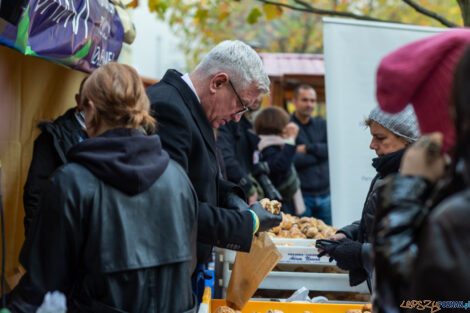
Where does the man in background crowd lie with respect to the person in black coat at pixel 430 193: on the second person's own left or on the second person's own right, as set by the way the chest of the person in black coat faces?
on the second person's own right

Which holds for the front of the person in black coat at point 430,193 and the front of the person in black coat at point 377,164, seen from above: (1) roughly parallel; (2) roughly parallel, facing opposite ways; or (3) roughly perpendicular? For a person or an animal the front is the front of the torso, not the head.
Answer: roughly parallel

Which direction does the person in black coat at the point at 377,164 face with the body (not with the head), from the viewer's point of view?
to the viewer's left

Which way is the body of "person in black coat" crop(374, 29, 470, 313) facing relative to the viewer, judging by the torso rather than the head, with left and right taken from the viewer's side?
facing to the left of the viewer

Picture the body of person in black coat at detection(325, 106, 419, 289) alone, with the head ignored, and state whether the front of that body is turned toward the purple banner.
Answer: yes

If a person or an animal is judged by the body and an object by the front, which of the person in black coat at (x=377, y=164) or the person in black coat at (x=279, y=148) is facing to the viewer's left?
the person in black coat at (x=377, y=164)

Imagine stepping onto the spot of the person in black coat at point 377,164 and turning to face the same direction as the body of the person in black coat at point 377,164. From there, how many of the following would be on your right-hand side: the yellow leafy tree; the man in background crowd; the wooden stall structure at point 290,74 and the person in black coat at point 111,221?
3

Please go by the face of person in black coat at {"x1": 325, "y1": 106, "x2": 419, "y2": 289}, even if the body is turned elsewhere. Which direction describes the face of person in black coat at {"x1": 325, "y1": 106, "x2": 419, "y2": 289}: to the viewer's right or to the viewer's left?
to the viewer's left

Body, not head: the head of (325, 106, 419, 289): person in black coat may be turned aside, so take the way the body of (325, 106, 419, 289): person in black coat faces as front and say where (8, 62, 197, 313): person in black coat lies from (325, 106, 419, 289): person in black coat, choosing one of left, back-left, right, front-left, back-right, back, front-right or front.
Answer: front-left

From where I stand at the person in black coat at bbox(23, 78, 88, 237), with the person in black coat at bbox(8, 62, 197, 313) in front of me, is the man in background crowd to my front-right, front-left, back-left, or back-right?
back-left
